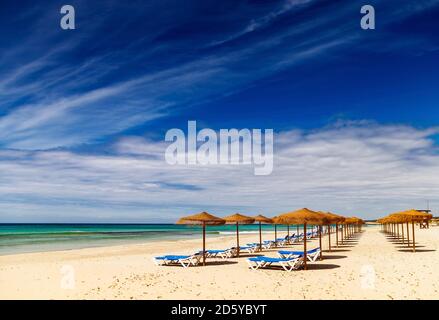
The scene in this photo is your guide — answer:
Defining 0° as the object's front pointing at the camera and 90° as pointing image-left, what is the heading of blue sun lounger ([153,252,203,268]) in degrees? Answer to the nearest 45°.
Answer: approximately 90°

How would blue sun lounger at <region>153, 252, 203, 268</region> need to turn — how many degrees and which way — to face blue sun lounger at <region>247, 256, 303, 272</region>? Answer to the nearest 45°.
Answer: approximately 135° to its left
